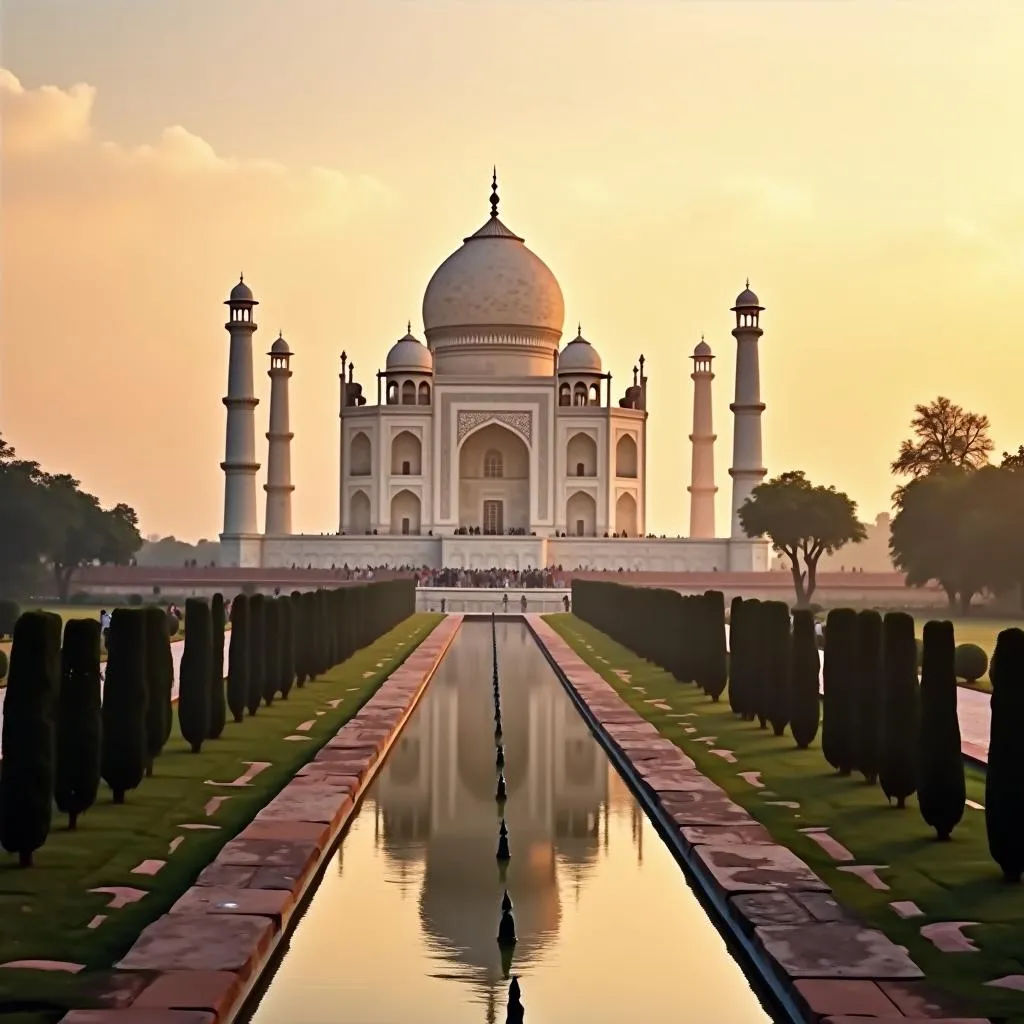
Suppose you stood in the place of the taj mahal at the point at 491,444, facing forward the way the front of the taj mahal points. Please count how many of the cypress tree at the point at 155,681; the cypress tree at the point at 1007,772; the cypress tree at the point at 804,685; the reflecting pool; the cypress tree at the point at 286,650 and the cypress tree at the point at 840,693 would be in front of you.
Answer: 6

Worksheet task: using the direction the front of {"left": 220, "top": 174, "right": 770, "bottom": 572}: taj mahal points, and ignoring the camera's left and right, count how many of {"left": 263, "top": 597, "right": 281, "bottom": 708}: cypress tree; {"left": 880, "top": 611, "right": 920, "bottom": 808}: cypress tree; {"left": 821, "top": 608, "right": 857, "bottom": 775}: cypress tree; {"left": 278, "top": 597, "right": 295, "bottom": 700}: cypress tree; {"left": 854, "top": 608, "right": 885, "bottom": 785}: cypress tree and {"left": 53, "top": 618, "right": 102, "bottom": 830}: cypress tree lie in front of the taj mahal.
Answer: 6

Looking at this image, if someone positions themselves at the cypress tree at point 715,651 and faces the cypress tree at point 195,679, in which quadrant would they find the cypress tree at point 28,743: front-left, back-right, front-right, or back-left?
front-left

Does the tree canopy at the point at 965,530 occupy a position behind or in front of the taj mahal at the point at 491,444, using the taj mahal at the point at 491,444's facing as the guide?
in front

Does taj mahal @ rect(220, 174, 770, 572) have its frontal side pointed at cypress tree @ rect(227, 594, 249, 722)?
yes

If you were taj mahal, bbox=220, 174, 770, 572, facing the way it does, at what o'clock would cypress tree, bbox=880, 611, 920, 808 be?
The cypress tree is roughly at 12 o'clock from the taj mahal.

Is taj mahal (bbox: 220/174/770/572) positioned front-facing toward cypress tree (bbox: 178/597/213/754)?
yes

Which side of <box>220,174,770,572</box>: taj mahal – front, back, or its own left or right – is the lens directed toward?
front

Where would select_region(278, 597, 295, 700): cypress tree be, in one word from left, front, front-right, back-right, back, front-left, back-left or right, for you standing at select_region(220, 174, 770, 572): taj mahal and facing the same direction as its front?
front

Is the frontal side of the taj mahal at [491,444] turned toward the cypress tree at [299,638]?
yes

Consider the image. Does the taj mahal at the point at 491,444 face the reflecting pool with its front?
yes

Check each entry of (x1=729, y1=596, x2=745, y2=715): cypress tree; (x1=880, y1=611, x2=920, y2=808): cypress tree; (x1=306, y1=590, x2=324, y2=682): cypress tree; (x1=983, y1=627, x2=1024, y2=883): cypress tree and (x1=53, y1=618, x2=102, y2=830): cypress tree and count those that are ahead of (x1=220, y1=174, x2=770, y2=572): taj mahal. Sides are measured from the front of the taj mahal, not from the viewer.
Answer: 5

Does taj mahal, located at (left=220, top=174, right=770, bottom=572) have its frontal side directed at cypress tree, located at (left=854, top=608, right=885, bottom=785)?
yes

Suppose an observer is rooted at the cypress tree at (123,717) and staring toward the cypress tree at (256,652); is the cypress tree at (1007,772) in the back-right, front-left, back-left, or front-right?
back-right

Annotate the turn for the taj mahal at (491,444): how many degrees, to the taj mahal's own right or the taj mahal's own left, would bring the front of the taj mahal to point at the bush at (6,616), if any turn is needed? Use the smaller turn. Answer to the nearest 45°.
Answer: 0° — it already faces it

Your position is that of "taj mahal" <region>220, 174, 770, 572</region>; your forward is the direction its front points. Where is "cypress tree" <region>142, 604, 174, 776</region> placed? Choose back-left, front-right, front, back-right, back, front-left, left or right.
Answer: front

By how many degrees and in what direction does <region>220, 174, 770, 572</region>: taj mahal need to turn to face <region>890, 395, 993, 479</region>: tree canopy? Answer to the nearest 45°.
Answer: approximately 45° to its left

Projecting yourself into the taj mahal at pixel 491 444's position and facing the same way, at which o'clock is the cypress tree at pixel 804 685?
The cypress tree is roughly at 12 o'clock from the taj mahal.

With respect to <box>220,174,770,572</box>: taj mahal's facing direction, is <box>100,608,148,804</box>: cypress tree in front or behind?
in front

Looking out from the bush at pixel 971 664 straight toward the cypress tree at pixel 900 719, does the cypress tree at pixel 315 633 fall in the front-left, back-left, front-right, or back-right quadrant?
front-right

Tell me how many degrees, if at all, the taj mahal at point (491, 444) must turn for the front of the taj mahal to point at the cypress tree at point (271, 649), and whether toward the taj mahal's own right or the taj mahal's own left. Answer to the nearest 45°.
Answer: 0° — it already faces it
